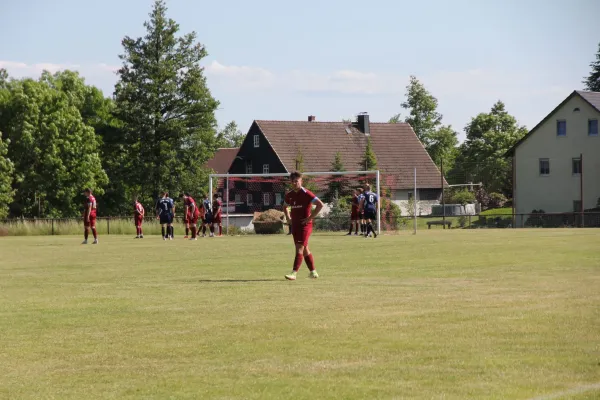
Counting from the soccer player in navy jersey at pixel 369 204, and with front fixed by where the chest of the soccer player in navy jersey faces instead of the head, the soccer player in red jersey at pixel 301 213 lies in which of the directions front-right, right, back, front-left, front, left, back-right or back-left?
back

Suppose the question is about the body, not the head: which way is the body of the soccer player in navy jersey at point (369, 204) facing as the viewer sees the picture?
away from the camera
